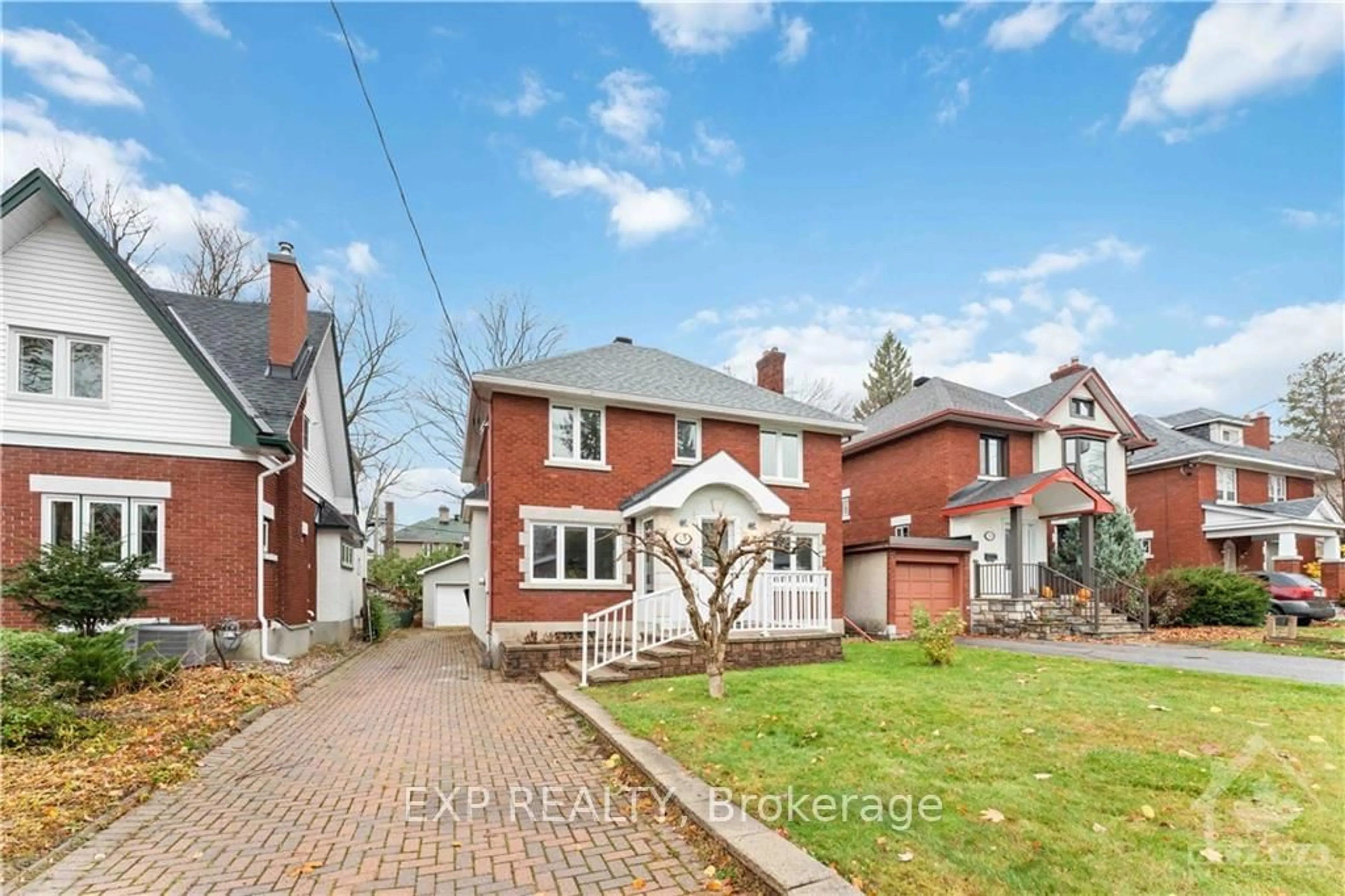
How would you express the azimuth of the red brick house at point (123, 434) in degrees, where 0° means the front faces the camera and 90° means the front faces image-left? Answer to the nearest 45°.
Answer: approximately 0°

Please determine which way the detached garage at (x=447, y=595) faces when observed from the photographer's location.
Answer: facing the viewer

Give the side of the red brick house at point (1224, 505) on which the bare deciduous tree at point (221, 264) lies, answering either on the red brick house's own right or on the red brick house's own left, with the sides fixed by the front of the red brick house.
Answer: on the red brick house's own right

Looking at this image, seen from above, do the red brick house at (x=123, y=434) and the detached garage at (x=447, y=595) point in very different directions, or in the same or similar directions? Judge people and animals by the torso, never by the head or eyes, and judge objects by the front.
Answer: same or similar directions

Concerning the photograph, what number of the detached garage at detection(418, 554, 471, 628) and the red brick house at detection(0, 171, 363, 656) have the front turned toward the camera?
2

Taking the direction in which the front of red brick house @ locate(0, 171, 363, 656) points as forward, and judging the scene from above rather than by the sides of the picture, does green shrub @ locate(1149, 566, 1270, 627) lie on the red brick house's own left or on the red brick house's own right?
on the red brick house's own left

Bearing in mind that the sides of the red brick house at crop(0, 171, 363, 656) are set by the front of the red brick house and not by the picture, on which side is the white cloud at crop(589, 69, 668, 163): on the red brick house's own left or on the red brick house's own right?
on the red brick house's own left

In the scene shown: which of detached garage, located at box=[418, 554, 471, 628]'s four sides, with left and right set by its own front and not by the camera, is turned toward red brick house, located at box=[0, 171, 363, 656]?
front

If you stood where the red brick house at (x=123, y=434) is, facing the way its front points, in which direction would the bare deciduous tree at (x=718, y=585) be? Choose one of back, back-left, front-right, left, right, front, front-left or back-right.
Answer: front-left

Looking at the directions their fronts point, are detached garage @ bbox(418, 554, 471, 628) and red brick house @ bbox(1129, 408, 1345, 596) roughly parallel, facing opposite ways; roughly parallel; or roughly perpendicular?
roughly parallel

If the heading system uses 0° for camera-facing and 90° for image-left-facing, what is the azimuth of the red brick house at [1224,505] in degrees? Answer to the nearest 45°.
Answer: approximately 315°
